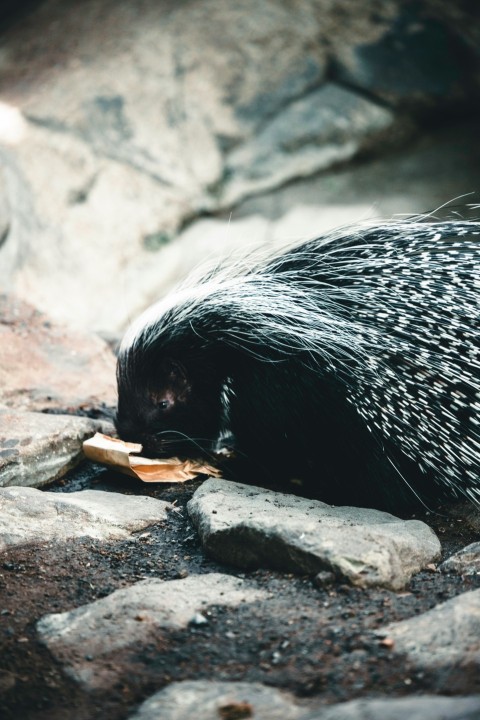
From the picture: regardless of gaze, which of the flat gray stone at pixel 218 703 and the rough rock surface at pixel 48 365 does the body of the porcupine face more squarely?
the rough rock surface

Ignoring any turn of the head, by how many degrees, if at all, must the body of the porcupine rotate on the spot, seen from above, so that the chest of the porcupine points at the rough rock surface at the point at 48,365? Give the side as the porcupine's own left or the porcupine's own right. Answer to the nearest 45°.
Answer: approximately 45° to the porcupine's own right

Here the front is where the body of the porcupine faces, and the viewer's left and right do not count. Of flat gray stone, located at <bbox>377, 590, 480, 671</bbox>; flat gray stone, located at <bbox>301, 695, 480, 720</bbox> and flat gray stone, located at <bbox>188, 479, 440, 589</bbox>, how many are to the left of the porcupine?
3

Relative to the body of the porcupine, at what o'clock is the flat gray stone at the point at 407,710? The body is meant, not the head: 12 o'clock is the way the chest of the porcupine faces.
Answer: The flat gray stone is roughly at 9 o'clock from the porcupine.

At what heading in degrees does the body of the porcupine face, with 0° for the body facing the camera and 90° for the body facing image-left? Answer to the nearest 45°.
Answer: approximately 90°

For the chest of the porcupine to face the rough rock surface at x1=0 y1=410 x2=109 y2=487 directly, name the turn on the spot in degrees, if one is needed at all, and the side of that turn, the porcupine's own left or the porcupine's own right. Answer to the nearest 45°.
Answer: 0° — it already faces it

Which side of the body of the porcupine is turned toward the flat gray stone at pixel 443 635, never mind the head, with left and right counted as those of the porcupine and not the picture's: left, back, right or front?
left

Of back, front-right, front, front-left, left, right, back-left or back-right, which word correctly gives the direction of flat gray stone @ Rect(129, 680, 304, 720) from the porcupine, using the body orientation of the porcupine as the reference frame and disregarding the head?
left
